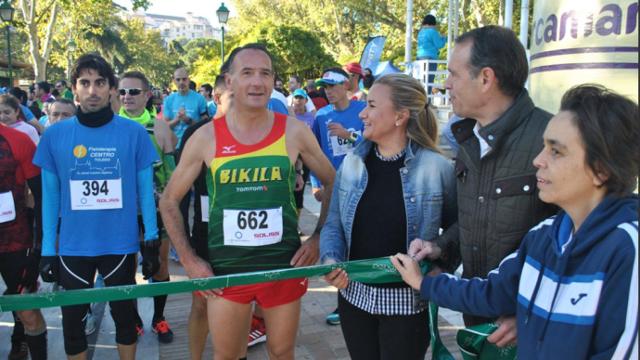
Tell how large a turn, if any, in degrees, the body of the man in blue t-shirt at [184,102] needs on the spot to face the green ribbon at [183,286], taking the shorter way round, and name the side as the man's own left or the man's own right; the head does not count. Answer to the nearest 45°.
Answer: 0° — they already face it

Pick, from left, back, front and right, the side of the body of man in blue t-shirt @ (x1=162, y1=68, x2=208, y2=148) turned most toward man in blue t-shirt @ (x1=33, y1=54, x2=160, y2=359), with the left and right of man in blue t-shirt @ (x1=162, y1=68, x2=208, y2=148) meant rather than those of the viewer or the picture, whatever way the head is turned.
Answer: front

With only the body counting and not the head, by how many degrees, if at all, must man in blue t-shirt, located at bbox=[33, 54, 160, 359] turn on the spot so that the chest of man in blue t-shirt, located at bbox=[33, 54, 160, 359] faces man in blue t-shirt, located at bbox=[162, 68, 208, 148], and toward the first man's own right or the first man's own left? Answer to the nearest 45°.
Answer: approximately 180°

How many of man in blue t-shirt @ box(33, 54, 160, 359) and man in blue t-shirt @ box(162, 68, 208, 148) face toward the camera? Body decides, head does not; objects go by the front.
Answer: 2

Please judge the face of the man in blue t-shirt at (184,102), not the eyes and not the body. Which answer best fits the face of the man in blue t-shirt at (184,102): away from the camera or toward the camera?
toward the camera

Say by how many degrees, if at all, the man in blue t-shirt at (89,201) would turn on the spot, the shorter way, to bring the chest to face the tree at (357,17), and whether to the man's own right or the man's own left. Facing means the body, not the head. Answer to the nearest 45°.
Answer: approximately 135° to the man's own left

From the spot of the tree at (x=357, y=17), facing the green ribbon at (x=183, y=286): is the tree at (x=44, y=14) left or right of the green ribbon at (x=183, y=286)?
right

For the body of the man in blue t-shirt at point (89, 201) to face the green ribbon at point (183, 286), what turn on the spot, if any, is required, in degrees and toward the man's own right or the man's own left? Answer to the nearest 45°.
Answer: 0° — they already face it

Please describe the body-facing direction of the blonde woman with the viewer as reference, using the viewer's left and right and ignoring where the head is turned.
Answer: facing the viewer and to the left of the viewer

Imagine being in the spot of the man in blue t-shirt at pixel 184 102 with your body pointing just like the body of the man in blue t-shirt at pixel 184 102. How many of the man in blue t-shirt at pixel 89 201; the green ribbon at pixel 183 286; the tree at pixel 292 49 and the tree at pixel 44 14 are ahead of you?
2

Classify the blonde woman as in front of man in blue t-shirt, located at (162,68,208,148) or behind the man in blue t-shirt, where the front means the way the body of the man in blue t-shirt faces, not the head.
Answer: in front

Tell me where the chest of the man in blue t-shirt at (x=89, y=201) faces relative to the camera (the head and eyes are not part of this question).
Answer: toward the camera

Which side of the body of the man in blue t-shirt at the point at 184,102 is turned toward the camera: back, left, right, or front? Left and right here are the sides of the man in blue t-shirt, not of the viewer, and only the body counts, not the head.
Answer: front

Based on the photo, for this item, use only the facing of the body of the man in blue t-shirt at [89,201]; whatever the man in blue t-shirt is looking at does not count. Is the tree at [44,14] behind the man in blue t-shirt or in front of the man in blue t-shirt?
behind

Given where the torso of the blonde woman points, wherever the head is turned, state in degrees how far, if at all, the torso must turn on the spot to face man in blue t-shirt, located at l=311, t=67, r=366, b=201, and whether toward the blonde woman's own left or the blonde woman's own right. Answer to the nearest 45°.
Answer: approximately 135° to the blonde woman's own right
